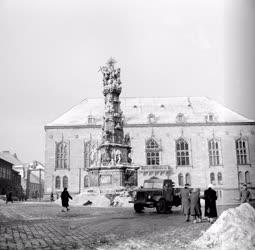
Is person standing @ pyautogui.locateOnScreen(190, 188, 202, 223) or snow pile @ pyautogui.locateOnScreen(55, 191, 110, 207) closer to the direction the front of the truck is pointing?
the person standing

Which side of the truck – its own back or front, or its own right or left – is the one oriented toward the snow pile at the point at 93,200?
right

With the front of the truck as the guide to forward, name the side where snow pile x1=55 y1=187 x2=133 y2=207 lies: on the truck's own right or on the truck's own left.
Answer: on the truck's own right

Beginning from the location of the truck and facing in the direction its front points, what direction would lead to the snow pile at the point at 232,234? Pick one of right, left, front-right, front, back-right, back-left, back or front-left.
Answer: front-left

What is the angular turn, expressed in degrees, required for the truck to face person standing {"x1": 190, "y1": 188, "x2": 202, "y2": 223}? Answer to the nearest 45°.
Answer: approximately 45° to its left
